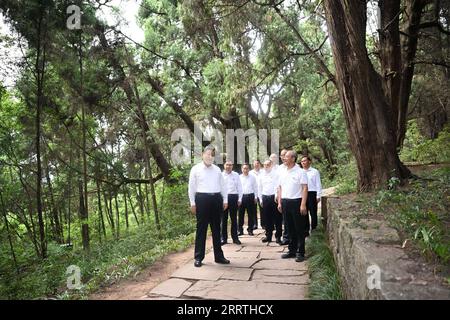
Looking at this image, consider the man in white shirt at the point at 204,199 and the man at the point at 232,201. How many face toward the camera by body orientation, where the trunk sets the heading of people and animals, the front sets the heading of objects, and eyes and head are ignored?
2

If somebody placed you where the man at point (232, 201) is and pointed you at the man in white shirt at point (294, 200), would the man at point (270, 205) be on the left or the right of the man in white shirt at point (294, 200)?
left

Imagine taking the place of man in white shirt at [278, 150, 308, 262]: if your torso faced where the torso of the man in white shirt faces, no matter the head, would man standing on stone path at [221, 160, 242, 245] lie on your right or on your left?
on your right

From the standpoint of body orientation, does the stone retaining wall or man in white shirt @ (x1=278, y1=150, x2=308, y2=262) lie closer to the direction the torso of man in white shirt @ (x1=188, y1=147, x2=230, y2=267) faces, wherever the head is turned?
the stone retaining wall

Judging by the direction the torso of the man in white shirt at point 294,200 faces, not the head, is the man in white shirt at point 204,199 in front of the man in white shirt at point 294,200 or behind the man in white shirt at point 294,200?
in front

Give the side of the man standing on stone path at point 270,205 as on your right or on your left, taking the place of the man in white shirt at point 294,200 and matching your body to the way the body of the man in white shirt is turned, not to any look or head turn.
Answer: on your right

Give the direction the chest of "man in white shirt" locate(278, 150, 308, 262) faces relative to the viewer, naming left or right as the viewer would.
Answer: facing the viewer and to the left of the viewer

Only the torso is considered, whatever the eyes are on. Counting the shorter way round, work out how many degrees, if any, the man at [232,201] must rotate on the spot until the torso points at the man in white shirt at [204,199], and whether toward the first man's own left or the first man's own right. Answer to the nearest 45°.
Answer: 0° — they already face them

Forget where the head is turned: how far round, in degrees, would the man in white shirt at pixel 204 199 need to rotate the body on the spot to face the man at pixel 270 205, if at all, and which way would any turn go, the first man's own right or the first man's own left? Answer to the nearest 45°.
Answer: approximately 135° to the first man's own left

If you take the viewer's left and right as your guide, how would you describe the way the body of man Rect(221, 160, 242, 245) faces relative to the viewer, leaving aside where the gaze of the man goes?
facing the viewer

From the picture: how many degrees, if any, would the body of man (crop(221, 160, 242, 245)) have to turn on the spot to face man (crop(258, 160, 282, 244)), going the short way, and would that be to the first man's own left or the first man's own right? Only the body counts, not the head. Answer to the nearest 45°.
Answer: approximately 90° to the first man's own left

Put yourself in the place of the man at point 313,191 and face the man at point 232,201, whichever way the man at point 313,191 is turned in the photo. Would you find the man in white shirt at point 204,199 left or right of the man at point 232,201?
left

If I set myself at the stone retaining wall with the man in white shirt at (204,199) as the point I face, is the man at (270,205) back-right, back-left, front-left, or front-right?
front-right

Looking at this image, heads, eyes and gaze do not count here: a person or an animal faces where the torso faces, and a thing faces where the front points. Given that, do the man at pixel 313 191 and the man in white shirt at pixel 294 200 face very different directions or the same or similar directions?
same or similar directions

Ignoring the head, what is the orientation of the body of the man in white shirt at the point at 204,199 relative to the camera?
toward the camera
